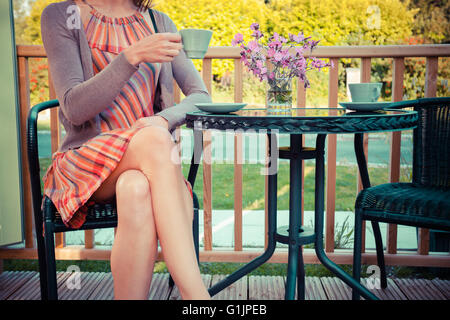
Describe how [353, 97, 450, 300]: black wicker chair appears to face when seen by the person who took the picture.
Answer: facing the viewer and to the left of the viewer

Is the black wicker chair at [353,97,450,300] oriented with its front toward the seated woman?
yes

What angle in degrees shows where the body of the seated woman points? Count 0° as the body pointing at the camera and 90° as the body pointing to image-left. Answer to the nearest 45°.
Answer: approximately 315°

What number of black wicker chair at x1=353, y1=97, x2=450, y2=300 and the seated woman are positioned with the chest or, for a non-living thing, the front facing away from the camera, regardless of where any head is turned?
0
